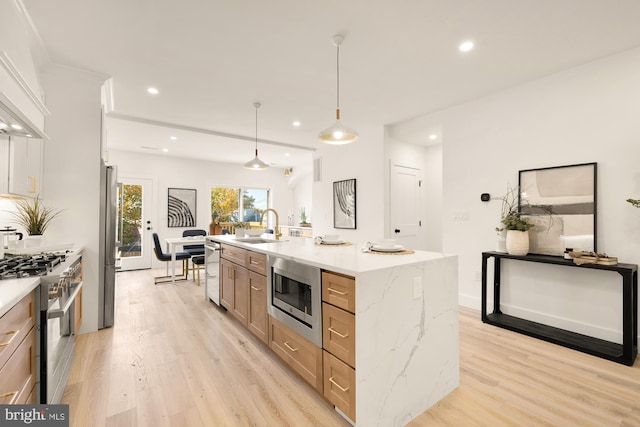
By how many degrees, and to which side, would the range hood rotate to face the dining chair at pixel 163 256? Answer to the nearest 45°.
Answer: approximately 45° to its left

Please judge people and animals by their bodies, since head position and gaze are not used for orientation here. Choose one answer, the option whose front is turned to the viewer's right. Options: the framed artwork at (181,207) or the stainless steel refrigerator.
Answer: the stainless steel refrigerator

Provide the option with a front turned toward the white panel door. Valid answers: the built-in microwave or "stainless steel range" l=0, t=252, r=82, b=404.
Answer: the stainless steel range

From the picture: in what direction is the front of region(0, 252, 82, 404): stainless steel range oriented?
to the viewer's right

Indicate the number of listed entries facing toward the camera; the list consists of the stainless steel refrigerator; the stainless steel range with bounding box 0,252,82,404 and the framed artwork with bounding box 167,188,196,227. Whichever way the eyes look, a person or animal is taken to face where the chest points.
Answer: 1

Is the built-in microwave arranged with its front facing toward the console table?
no

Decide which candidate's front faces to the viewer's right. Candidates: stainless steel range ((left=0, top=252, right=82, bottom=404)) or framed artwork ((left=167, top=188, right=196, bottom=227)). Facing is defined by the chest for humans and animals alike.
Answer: the stainless steel range

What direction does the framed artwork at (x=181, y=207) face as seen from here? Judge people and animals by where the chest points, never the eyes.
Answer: toward the camera

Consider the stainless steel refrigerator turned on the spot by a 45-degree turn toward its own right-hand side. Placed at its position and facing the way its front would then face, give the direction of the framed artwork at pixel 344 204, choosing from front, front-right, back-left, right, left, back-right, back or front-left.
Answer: front-left

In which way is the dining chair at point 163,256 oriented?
to the viewer's right

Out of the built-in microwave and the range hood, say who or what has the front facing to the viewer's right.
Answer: the range hood

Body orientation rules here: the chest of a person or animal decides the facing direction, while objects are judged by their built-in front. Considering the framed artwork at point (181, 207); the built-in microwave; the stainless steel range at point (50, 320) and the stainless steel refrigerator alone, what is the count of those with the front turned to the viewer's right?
2

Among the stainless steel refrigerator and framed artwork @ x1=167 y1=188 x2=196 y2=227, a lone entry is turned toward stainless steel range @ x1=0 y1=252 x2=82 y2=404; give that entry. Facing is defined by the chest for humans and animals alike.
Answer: the framed artwork

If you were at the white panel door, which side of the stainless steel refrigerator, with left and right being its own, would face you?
front

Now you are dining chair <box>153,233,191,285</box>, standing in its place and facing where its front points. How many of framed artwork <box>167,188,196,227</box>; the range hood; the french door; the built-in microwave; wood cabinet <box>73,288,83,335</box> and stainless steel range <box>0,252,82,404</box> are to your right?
4

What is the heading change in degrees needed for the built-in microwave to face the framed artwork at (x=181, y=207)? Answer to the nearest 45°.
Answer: approximately 90° to its right

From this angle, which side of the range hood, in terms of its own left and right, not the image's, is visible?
right

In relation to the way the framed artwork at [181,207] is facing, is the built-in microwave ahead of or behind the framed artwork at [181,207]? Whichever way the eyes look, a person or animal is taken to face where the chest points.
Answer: ahead

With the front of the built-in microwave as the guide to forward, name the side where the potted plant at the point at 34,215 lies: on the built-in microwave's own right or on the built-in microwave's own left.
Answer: on the built-in microwave's own right
